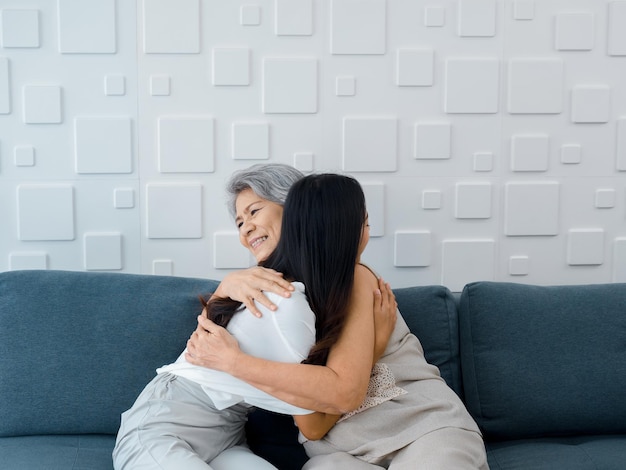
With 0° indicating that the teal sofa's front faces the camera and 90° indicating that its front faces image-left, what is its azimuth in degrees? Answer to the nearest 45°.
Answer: approximately 0°
